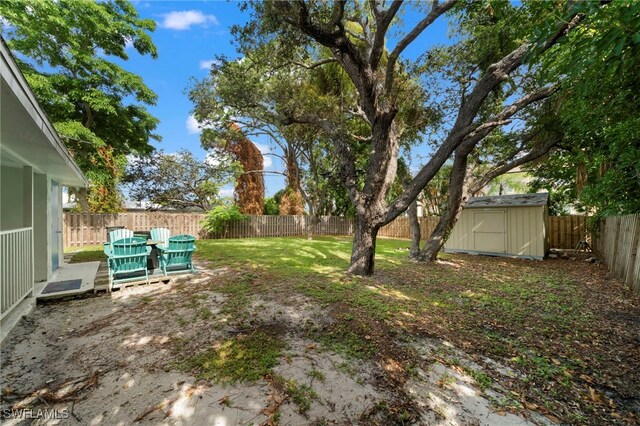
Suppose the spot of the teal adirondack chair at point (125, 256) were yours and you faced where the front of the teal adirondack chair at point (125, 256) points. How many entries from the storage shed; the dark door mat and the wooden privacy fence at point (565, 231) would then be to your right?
2

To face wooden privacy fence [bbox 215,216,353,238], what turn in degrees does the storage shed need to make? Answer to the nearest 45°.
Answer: approximately 90° to its right

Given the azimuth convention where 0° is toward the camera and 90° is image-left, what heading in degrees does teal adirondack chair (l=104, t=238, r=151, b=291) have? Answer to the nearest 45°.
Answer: approximately 180°

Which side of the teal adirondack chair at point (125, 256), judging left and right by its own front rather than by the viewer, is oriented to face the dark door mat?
left

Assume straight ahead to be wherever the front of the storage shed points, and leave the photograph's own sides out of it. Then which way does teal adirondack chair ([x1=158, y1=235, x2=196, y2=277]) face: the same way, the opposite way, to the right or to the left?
to the right

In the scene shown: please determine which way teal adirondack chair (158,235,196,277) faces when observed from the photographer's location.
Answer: facing away from the viewer and to the left of the viewer

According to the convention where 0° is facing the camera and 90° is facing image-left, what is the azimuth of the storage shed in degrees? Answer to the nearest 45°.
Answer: approximately 0°

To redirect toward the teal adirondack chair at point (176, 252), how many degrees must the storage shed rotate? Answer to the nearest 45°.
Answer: approximately 45° to its right
